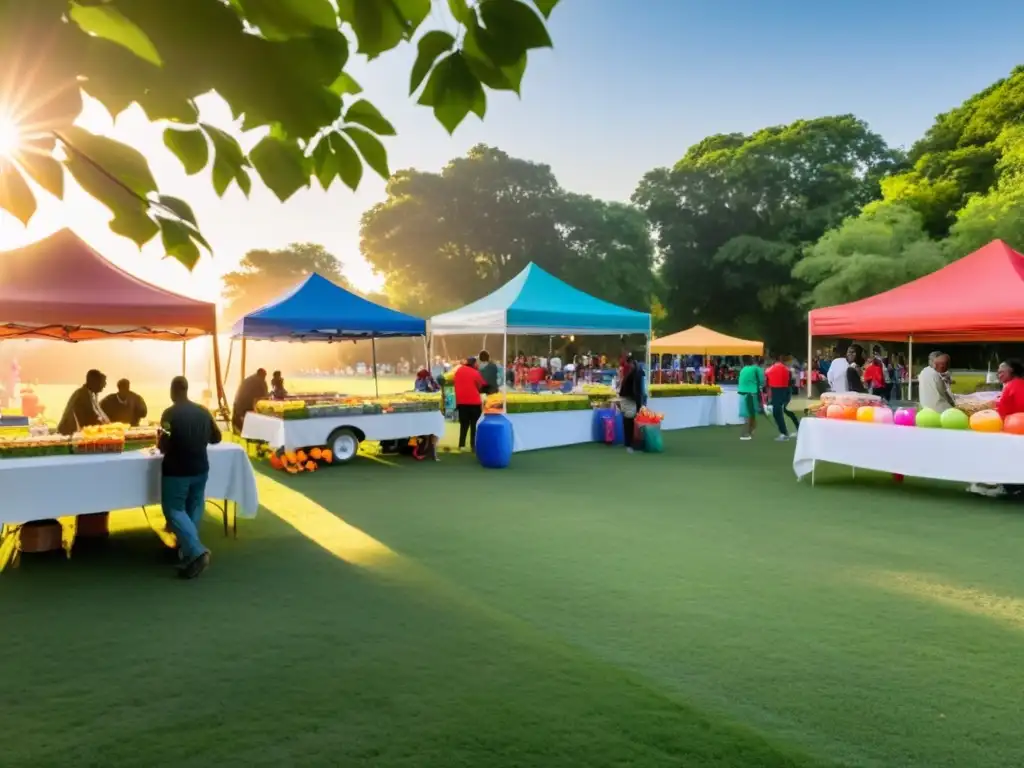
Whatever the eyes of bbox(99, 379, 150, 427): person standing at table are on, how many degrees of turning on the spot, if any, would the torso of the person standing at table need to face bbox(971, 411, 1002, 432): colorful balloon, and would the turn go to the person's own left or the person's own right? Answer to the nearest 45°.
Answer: approximately 45° to the person's own left

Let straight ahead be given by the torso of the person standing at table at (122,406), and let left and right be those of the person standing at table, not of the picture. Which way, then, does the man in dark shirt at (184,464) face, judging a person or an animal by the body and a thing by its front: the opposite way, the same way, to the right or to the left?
the opposite way

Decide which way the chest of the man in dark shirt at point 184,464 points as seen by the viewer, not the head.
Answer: away from the camera

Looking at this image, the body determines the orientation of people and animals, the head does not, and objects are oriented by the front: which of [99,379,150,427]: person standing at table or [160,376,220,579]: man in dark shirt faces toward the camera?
the person standing at table

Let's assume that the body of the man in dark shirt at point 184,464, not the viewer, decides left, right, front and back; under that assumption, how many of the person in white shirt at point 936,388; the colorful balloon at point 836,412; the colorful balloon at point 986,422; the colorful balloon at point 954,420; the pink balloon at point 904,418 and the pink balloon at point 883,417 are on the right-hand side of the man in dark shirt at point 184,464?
6

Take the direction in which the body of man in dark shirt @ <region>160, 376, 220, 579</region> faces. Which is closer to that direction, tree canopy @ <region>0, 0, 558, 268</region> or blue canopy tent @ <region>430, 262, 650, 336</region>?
the blue canopy tent

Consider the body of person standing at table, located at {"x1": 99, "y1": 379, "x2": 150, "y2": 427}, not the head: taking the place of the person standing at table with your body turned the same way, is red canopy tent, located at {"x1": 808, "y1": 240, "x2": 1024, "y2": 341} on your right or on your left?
on your left

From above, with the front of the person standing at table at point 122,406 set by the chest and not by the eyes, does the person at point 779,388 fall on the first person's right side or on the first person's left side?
on the first person's left side

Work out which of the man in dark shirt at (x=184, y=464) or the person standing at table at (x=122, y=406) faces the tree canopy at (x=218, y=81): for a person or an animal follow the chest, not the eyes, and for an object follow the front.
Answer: the person standing at table

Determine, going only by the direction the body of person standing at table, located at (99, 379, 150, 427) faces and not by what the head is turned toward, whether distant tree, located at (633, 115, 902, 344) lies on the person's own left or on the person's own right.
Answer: on the person's own left

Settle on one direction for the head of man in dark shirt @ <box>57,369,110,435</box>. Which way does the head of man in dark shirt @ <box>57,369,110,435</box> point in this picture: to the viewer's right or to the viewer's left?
to the viewer's right

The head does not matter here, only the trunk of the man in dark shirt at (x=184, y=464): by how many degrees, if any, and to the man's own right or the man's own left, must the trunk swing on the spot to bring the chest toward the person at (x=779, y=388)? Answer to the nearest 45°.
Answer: approximately 45° to the man's own right

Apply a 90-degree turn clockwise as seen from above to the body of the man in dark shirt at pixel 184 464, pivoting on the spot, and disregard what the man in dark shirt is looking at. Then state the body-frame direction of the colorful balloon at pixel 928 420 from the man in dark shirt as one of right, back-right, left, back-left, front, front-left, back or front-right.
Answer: front

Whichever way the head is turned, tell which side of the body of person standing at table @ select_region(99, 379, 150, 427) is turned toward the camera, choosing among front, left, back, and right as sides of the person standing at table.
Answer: front

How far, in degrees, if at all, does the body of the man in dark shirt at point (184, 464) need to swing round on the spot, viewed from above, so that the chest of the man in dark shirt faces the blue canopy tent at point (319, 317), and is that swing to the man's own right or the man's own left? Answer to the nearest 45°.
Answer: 0° — they already face it

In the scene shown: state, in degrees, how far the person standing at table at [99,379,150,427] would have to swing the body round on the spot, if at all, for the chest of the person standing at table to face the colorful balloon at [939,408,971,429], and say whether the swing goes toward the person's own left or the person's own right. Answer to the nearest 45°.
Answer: approximately 45° to the person's own left

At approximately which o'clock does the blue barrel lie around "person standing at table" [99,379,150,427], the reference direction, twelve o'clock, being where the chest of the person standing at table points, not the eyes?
The blue barrel is roughly at 9 o'clock from the person standing at table.
